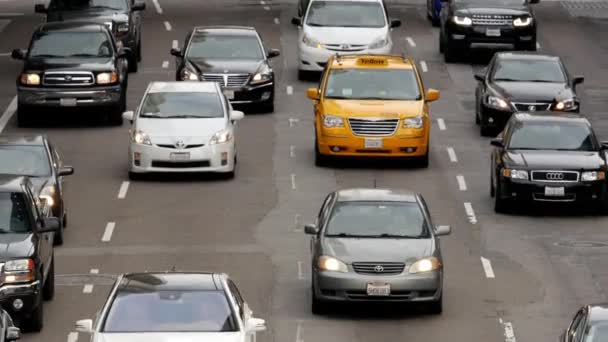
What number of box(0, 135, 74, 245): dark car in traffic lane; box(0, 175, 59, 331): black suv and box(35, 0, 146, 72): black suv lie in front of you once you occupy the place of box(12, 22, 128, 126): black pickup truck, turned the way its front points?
2

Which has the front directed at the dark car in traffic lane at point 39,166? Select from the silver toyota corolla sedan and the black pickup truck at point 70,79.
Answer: the black pickup truck

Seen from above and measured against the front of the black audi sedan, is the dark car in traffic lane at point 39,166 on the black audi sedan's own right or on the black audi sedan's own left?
on the black audi sedan's own right

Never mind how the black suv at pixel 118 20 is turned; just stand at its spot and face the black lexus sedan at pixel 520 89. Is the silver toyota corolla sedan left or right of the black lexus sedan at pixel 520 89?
right

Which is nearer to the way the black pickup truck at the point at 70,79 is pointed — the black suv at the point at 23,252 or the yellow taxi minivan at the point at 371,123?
the black suv

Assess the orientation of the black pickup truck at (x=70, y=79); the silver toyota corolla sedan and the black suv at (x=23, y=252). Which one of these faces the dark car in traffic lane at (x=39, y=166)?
the black pickup truck at (x=70, y=79)

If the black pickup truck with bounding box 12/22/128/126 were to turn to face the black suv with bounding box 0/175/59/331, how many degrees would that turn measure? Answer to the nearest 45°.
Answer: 0° — it already faces it

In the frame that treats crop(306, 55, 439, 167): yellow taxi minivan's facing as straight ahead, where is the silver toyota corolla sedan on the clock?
The silver toyota corolla sedan is roughly at 12 o'clock from the yellow taxi minivan.

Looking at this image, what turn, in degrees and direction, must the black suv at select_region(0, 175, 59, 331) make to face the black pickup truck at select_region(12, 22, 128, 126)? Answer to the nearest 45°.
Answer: approximately 180°
